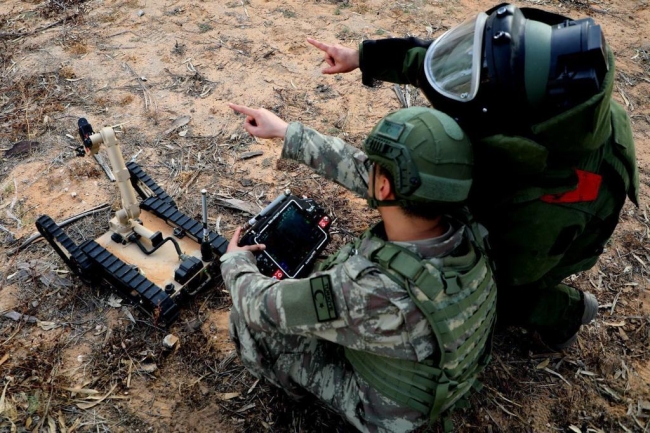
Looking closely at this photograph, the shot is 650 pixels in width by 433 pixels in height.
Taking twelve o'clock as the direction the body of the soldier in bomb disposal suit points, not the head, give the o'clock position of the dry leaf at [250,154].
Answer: The dry leaf is roughly at 1 o'clock from the soldier in bomb disposal suit.

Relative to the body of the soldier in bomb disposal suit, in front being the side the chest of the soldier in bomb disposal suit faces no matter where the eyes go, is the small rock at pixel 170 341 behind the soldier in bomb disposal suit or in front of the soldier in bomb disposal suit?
in front

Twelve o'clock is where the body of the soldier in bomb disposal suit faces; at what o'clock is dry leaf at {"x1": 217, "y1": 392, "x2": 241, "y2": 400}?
The dry leaf is roughly at 11 o'clock from the soldier in bomb disposal suit.

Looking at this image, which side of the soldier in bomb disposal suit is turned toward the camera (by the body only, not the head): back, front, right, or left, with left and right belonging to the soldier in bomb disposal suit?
left

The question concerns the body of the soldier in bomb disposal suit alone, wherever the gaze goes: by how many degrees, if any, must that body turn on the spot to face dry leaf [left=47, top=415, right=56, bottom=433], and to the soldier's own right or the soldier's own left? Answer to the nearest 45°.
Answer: approximately 45° to the soldier's own left

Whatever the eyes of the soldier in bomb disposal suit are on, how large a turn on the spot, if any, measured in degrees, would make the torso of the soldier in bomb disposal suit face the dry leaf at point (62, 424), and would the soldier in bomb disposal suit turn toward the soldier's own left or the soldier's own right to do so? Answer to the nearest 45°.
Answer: approximately 45° to the soldier's own left

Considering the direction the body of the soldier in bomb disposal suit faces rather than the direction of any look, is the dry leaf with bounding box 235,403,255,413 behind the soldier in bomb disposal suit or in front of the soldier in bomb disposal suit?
in front

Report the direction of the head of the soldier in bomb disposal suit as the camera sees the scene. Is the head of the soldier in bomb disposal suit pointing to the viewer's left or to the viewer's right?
to the viewer's left
